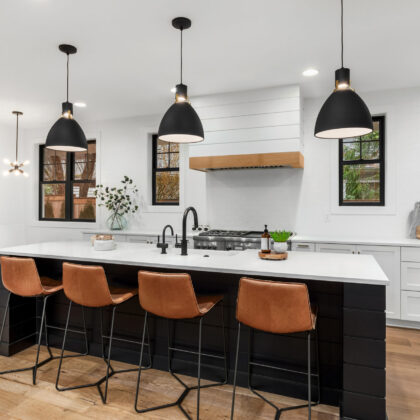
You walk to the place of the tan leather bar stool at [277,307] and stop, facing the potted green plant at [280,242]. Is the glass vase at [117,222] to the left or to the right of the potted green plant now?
left

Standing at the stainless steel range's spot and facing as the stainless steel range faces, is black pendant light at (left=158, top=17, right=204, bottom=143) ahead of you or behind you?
ahead

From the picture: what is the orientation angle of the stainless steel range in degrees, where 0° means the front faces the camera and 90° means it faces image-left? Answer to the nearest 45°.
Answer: approximately 0°

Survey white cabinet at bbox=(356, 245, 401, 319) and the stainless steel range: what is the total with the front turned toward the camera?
2

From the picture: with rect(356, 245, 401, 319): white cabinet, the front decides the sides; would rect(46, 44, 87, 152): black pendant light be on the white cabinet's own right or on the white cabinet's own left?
on the white cabinet's own right

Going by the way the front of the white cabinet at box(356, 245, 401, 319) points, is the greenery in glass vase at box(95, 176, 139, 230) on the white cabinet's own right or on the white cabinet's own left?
on the white cabinet's own right

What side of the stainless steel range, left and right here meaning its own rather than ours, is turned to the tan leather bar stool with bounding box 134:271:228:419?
front

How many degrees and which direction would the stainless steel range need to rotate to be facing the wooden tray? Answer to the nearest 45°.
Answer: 0° — it already faces it

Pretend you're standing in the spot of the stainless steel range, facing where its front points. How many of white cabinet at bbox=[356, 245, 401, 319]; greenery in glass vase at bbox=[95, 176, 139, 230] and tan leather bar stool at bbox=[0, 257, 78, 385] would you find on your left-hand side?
1

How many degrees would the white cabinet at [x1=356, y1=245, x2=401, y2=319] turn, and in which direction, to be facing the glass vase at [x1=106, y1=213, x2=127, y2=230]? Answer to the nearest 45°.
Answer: approximately 90° to its right
